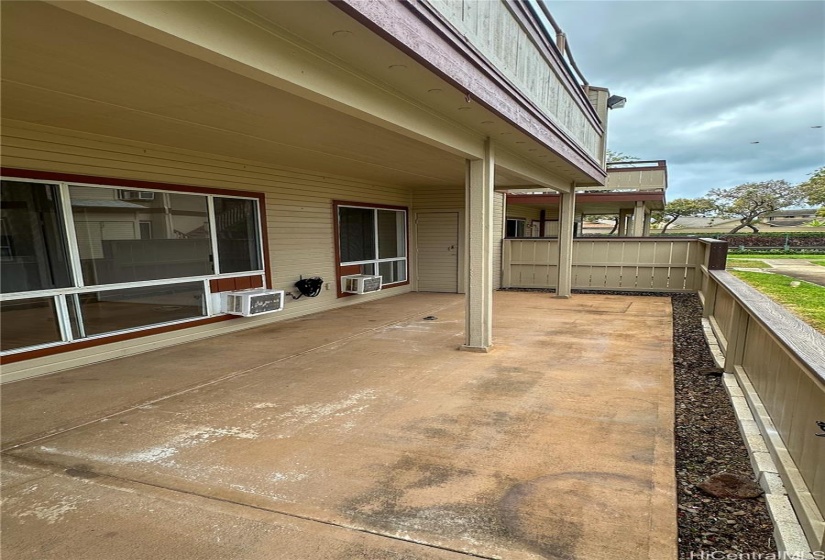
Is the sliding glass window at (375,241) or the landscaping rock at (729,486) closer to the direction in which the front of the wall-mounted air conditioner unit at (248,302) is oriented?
the landscaping rock

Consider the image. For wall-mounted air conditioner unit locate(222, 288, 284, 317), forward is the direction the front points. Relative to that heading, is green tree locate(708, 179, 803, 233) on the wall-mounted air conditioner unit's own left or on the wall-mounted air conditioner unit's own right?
on the wall-mounted air conditioner unit's own left

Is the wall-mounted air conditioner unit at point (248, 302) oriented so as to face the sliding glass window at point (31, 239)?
no

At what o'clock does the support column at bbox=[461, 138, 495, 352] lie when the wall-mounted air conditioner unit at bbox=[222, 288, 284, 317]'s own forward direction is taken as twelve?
The support column is roughly at 12 o'clock from the wall-mounted air conditioner unit.

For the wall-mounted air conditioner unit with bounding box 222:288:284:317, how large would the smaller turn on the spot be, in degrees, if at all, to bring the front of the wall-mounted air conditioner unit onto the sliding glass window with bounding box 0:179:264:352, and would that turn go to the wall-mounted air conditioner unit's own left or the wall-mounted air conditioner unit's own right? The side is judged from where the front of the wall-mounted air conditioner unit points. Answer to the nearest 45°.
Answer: approximately 135° to the wall-mounted air conditioner unit's own right

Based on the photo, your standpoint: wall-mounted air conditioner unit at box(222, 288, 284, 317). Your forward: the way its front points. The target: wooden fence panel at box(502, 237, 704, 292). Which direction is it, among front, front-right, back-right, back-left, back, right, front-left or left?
front-left

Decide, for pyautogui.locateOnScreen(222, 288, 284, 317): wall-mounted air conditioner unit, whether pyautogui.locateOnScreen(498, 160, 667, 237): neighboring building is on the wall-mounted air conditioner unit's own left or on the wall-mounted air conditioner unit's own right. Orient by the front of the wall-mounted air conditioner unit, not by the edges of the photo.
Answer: on the wall-mounted air conditioner unit's own left

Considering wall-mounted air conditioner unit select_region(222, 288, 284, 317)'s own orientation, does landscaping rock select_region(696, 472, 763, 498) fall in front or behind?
in front

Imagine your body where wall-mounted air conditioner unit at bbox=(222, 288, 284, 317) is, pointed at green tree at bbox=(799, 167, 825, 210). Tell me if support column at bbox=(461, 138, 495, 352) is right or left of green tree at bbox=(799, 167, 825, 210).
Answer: right

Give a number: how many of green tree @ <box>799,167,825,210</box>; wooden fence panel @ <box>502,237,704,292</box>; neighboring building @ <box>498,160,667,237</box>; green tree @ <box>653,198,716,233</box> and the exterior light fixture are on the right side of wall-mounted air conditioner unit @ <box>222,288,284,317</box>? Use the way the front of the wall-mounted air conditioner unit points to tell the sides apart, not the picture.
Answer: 0

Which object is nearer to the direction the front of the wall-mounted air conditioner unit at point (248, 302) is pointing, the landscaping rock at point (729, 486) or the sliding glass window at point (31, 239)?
the landscaping rock

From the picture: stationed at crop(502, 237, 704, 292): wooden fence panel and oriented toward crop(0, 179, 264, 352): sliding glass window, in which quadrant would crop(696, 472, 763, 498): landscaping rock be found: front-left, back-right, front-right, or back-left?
front-left

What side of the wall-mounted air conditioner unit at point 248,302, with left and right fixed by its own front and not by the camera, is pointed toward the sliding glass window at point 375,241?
left

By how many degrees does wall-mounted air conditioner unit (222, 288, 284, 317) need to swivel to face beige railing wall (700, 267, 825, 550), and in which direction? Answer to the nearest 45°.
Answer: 0° — it already faces it

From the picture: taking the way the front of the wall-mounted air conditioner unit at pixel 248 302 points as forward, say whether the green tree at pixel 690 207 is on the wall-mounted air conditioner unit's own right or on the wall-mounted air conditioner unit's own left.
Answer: on the wall-mounted air conditioner unit's own left

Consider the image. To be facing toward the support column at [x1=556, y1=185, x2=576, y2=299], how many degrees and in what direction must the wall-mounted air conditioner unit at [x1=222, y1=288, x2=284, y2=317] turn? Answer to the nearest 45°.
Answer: approximately 45° to its left
